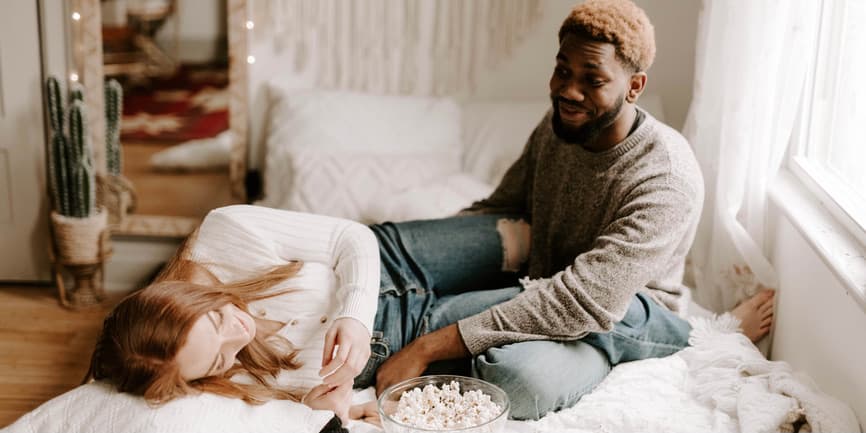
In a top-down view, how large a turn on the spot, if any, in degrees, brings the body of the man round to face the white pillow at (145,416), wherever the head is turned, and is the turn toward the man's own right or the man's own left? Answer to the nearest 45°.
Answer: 0° — they already face it

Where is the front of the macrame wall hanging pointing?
toward the camera

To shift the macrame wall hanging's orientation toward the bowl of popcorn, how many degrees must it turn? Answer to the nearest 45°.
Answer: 0° — it already faces it

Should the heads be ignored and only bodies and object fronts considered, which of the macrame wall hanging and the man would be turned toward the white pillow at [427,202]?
the macrame wall hanging

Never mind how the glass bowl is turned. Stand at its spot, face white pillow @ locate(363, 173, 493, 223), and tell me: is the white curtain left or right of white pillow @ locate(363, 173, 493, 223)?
right

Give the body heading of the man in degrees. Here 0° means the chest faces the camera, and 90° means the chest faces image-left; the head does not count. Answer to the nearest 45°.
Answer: approximately 45°

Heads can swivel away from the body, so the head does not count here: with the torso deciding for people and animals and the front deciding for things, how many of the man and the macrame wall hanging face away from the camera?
0

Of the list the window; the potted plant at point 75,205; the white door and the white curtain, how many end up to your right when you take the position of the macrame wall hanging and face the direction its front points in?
2

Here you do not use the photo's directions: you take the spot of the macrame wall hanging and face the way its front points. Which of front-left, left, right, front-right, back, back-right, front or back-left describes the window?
front-left

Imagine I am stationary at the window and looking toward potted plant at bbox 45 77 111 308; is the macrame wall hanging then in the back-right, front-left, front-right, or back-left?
front-right

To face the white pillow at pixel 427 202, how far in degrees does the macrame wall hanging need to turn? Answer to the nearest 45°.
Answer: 0° — it already faces it

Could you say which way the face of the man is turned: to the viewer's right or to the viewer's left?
to the viewer's left

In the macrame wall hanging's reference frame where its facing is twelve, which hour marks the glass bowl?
The glass bowl is roughly at 12 o'clock from the macrame wall hanging.
